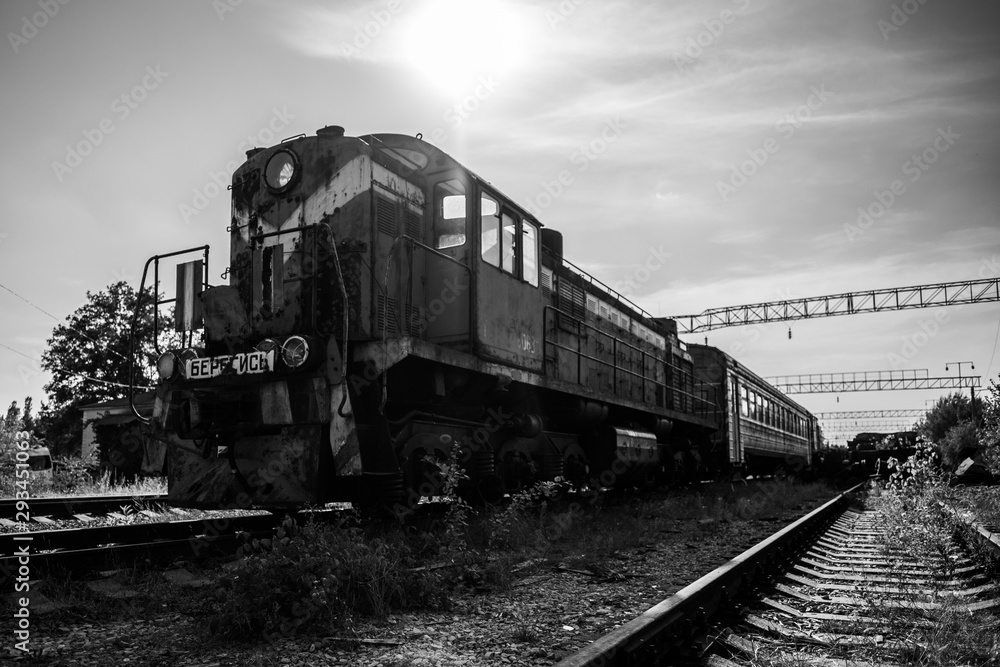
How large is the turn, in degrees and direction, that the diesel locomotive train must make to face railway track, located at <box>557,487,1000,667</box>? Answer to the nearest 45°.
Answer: approximately 90° to its left

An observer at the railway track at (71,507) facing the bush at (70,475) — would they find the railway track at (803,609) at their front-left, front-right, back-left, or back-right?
back-right

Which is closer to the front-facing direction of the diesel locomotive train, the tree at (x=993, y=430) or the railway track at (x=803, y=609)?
the railway track

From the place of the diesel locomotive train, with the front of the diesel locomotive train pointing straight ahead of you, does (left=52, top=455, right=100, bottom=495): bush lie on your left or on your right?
on your right

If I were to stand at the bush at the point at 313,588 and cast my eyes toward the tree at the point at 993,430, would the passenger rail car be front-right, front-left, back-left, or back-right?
front-left

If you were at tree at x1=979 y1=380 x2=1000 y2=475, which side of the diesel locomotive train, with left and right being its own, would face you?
back

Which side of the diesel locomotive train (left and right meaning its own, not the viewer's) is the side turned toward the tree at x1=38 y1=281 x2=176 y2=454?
right

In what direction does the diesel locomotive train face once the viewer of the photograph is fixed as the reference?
facing the viewer and to the left of the viewer

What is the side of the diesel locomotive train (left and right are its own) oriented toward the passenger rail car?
back
